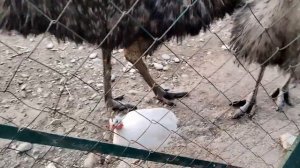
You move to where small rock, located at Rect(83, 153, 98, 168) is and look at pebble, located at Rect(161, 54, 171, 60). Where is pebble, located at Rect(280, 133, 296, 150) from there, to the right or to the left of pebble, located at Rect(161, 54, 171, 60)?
right

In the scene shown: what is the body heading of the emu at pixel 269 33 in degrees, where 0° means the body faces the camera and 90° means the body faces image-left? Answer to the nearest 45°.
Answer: approximately 45°

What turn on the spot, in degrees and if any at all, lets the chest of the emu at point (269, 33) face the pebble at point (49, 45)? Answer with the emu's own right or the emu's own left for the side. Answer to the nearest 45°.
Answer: approximately 45° to the emu's own right

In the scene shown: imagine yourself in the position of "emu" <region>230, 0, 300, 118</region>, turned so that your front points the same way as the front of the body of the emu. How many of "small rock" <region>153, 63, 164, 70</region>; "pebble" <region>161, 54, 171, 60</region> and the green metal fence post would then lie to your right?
2

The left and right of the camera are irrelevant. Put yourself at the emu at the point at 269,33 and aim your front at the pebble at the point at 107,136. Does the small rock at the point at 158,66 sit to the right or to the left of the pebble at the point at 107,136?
right

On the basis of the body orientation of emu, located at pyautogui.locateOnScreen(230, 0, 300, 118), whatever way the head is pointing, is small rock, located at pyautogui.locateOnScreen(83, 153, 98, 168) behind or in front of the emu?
in front

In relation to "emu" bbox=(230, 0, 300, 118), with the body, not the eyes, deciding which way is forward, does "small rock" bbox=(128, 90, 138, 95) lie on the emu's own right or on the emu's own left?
on the emu's own right

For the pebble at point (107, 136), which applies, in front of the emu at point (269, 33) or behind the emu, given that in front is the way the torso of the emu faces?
in front

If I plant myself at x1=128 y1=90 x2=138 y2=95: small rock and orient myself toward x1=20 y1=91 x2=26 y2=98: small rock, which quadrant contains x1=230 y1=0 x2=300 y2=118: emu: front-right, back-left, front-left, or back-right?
back-left

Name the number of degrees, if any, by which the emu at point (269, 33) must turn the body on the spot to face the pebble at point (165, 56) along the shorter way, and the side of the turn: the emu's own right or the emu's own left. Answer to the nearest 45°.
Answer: approximately 90° to the emu's own right

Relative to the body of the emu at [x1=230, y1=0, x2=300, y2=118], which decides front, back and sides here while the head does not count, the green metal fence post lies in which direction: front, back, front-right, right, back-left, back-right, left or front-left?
front-left
